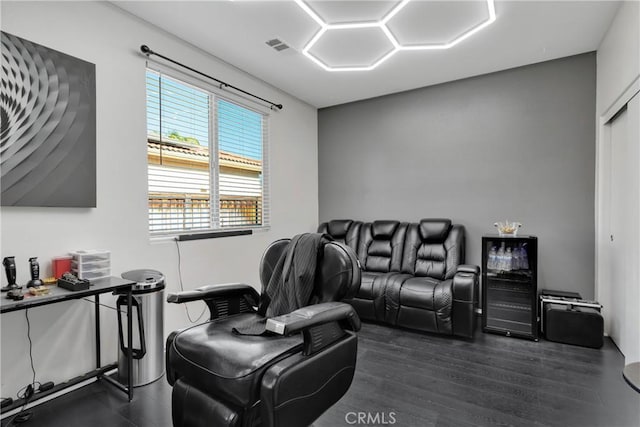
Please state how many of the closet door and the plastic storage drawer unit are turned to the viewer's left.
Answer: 1

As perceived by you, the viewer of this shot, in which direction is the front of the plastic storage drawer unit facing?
facing the viewer and to the right of the viewer

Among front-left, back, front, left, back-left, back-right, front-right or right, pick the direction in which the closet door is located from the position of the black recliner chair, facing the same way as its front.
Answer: back-left

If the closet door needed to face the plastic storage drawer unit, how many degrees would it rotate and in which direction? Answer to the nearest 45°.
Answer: approximately 45° to its left

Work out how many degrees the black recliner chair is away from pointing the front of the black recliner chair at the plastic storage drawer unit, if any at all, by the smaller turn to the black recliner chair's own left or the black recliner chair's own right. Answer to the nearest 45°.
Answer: approximately 90° to the black recliner chair's own right

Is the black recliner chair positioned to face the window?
no

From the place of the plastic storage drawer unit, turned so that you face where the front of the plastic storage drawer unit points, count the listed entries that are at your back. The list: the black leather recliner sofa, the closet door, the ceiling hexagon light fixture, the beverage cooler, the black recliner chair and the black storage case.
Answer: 0

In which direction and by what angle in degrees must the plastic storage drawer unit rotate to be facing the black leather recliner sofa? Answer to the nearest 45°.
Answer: approximately 45° to its left

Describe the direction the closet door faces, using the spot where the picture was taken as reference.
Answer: facing to the left of the viewer

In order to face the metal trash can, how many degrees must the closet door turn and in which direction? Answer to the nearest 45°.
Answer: approximately 45° to its left

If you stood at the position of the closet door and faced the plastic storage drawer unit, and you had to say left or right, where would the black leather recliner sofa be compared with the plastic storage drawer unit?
right

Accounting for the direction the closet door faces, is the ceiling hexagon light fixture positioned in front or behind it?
in front

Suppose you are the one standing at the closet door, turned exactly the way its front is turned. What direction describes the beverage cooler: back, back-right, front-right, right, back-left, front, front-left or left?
front

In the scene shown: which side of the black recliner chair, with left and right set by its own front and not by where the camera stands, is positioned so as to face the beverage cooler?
back

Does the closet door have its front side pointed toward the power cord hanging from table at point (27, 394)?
no

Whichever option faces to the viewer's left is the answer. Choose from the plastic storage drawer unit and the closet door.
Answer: the closet door

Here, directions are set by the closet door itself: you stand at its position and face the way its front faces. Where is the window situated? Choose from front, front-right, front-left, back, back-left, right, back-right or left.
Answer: front-left

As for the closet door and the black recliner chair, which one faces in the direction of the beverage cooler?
the closet door
